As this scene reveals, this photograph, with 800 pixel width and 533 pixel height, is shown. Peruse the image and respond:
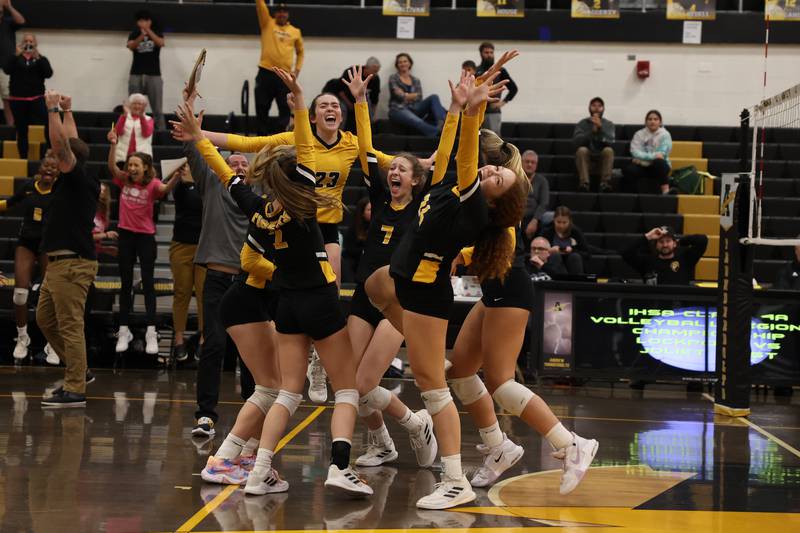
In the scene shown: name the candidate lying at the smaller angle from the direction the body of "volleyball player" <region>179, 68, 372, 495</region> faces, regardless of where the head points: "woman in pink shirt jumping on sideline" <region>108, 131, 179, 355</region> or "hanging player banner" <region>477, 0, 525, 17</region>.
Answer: the hanging player banner

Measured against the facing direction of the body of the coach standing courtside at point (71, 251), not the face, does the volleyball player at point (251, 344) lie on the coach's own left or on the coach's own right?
on the coach's own left

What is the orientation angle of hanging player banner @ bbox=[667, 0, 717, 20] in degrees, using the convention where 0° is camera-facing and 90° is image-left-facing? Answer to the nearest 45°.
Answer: approximately 0°

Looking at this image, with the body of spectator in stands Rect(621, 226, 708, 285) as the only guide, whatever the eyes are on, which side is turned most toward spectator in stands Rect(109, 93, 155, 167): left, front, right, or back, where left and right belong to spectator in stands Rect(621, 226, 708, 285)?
right

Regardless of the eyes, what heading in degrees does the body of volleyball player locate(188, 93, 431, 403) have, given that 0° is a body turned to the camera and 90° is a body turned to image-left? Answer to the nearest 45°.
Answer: approximately 0°

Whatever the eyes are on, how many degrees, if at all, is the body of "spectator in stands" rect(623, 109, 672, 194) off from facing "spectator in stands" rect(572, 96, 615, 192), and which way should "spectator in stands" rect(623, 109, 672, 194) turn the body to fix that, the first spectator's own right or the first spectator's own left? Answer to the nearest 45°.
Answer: approximately 90° to the first spectator's own right
